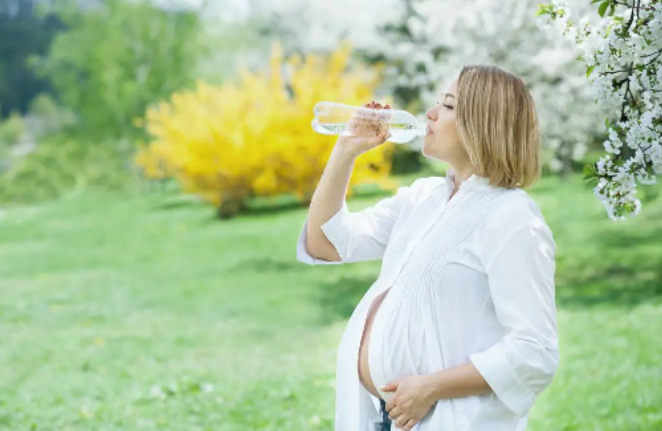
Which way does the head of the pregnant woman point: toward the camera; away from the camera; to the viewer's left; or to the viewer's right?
to the viewer's left

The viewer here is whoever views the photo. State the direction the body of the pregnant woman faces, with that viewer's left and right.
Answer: facing the viewer and to the left of the viewer
